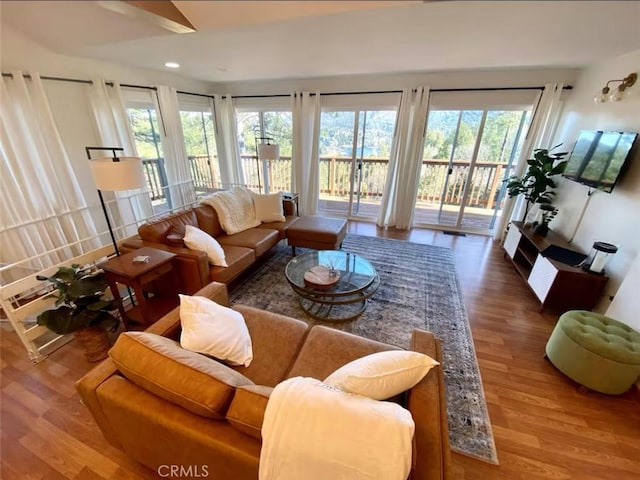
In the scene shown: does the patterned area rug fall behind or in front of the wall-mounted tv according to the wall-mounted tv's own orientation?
in front

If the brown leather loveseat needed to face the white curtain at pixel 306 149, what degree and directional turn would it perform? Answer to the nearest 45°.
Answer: approximately 45° to its left

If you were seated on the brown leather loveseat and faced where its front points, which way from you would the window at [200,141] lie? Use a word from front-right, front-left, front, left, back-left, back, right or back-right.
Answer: front-left

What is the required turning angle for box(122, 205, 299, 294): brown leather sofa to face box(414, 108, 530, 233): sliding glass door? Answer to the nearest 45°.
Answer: approximately 45° to its left

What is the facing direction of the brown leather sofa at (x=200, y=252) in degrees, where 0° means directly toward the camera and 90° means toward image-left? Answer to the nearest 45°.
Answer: approximately 315°

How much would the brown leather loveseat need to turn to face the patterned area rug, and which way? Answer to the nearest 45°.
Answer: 0° — it already faces it

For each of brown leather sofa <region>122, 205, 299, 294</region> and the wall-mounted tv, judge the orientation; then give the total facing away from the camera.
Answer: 0

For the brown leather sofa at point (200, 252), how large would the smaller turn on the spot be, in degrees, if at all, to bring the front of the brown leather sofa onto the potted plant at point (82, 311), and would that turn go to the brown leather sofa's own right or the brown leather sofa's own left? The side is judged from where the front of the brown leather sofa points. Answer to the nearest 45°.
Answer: approximately 90° to the brown leather sofa's own right

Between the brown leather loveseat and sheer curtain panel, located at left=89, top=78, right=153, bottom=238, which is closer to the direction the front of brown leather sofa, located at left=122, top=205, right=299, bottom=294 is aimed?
the brown leather loveseat

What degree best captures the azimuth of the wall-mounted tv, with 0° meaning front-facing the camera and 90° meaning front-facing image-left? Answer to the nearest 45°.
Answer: approximately 45°

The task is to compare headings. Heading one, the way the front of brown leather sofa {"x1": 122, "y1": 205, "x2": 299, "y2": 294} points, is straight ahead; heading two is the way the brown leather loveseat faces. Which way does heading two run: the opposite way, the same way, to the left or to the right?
to the left

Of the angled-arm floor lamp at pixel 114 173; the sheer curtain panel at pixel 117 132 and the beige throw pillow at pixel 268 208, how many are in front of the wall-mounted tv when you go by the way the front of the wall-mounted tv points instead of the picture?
3

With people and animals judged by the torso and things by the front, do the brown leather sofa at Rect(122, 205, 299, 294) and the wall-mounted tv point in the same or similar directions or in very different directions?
very different directions

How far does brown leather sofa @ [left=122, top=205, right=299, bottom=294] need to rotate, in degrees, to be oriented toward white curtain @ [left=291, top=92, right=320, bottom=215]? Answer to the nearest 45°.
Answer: approximately 90° to its left

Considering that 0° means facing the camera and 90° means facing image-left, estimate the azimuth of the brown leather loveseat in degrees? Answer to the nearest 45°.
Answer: approximately 225°
